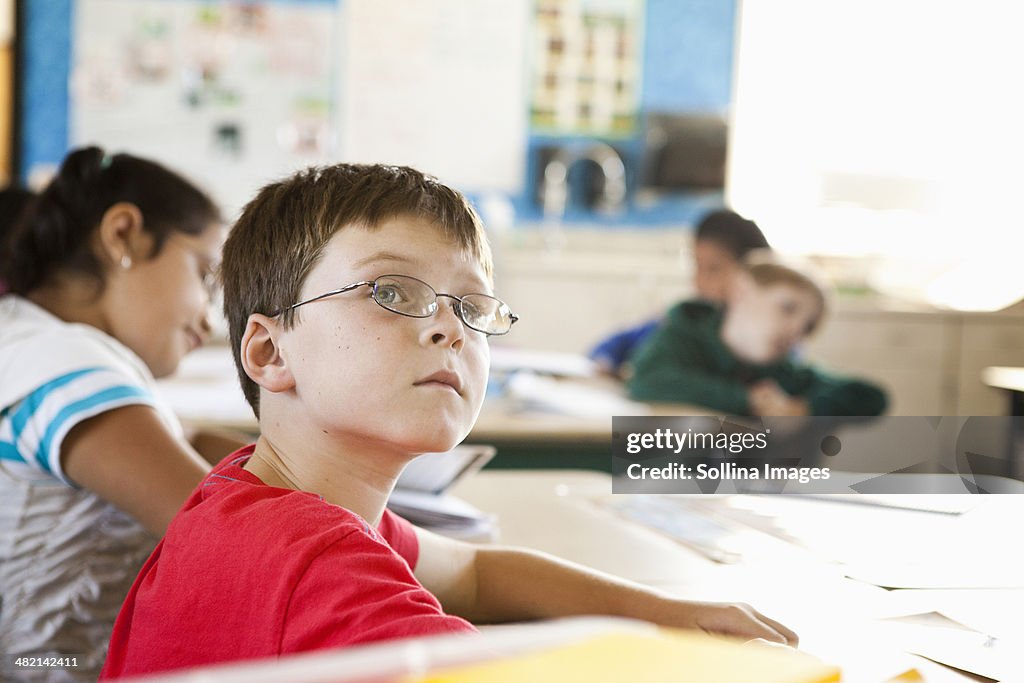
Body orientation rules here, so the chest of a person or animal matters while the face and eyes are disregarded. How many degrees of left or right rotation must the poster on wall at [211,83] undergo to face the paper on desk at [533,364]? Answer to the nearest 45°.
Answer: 0° — it already faces it

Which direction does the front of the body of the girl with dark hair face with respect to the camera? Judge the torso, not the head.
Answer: to the viewer's right

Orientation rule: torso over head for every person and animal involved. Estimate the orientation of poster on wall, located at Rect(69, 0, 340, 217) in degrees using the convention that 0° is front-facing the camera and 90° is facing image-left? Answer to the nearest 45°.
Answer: approximately 0°

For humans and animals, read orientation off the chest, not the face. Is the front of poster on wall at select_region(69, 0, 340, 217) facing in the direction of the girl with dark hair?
yes

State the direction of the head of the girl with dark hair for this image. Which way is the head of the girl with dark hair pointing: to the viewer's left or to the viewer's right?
to the viewer's right

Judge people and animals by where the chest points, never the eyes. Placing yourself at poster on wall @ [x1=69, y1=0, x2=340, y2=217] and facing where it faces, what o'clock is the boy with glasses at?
The boy with glasses is roughly at 12 o'clock from the poster on wall.

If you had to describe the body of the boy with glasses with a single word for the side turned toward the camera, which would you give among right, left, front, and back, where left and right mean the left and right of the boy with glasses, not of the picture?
right

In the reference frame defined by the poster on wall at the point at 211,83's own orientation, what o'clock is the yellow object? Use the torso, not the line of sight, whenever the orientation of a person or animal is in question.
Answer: The yellow object is roughly at 12 o'clock from the poster on wall.
